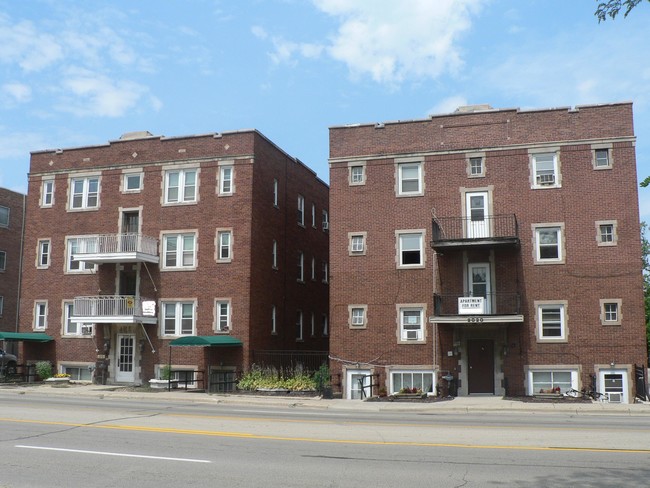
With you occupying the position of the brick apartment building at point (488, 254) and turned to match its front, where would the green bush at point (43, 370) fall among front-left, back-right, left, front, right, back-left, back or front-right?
right

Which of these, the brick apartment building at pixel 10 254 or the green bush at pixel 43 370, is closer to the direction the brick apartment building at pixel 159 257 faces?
the green bush

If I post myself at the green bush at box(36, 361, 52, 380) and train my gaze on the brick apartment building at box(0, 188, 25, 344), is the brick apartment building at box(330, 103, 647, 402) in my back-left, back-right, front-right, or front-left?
back-right

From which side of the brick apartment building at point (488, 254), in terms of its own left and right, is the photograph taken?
front

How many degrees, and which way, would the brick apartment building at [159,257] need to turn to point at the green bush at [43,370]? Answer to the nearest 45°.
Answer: approximately 90° to its right

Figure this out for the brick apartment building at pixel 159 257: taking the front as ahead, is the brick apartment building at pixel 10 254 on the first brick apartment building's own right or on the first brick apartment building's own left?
on the first brick apartment building's own right

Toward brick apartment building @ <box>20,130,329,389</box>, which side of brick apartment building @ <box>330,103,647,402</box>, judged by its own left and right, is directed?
right

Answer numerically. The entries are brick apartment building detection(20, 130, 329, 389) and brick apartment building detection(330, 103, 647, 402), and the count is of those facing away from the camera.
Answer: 0

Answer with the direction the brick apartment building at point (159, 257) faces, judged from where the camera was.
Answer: facing the viewer and to the left of the viewer
